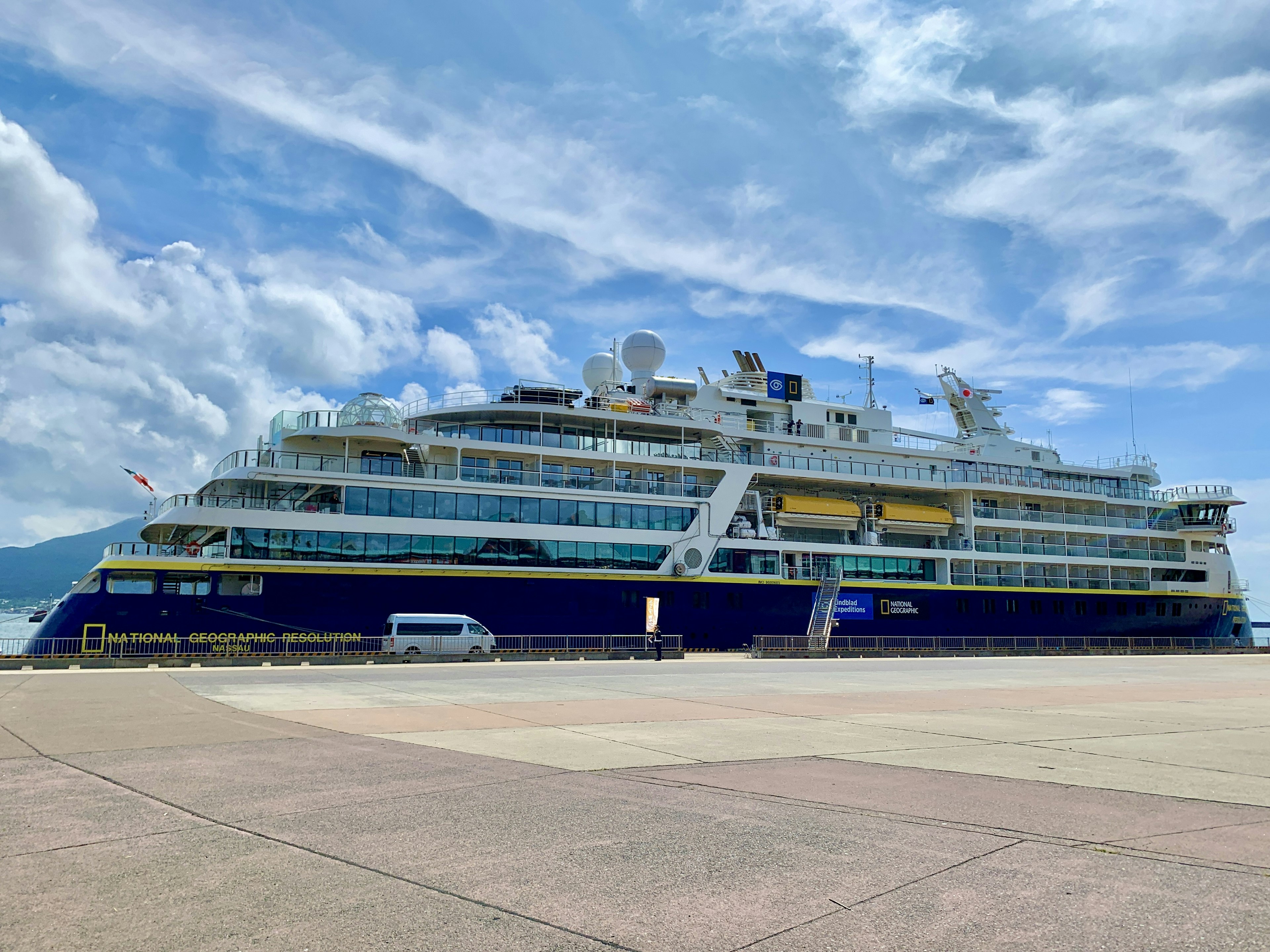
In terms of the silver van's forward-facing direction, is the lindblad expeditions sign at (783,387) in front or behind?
in front

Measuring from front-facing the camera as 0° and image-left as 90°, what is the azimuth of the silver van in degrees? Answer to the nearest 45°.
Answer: approximately 270°

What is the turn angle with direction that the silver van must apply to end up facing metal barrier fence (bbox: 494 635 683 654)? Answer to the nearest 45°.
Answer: approximately 45° to its left

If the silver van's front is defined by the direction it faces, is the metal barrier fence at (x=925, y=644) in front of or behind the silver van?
in front
